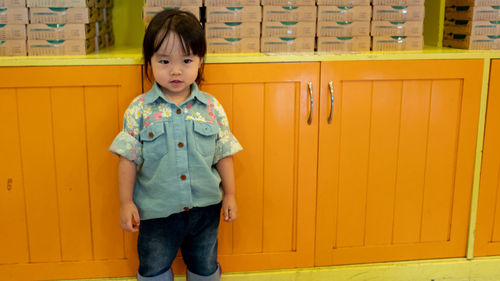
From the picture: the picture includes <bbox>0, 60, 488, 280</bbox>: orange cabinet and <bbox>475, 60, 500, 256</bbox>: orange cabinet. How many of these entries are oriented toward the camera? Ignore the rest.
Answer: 2

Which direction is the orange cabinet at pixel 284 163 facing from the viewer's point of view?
toward the camera

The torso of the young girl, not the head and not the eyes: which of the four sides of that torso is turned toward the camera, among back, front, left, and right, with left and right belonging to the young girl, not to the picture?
front

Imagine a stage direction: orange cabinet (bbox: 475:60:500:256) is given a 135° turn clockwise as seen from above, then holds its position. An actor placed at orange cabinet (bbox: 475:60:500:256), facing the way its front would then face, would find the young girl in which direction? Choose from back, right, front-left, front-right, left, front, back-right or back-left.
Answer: left

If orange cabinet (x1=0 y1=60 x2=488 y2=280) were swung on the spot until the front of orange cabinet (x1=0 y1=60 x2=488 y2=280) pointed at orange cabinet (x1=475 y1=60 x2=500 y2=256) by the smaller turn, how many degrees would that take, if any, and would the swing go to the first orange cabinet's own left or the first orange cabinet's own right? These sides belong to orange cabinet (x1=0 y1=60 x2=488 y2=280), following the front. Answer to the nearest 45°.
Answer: approximately 90° to the first orange cabinet's own left

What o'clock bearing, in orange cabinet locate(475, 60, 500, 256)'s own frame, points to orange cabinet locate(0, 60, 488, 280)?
orange cabinet locate(0, 60, 488, 280) is roughly at 2 o'clock from orange cabinet locate(475, 60, 500, 256).

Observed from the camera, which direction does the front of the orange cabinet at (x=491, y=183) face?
facing the viewer
